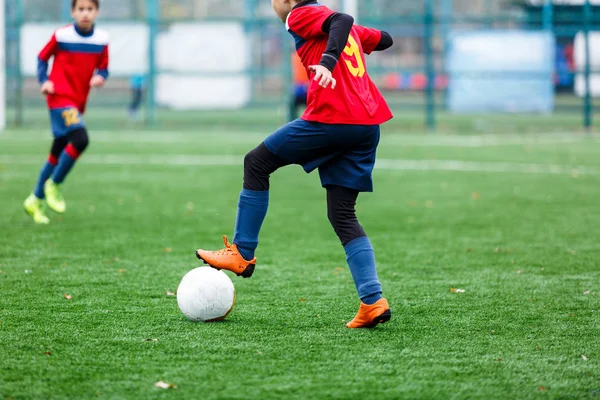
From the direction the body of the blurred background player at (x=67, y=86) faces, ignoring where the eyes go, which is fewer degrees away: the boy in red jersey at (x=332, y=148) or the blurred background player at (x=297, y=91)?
the boy in red jersey

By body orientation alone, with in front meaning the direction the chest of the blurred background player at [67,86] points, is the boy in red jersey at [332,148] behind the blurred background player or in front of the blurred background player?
in front

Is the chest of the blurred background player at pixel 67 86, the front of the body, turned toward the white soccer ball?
yes

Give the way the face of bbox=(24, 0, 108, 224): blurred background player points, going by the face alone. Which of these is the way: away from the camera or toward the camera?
toward the camera

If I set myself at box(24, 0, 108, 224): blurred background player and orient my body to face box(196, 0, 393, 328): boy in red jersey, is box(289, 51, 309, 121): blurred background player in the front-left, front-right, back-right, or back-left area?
back-left

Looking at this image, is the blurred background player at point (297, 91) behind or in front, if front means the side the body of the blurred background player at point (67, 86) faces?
behind

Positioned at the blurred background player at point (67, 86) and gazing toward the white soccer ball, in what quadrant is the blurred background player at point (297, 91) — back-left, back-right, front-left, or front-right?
back-left

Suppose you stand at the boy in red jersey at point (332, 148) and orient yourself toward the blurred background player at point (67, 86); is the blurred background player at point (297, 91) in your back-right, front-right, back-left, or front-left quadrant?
front-right

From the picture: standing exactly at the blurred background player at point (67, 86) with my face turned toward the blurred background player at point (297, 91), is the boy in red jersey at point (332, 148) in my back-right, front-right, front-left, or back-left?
back-right

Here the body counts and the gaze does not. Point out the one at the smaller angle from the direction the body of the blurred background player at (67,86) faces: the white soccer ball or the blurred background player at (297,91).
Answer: the white soccer ball
